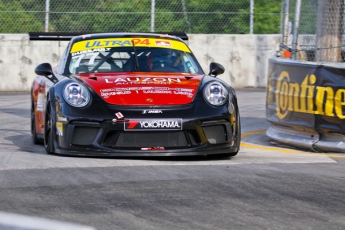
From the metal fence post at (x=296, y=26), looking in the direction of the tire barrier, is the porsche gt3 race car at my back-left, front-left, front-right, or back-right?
front-right

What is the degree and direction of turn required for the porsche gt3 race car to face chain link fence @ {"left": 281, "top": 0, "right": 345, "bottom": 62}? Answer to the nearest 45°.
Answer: approximately 135° to its left

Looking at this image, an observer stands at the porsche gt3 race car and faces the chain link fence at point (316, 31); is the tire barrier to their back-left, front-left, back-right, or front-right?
front-right

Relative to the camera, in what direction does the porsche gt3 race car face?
facing the viewer

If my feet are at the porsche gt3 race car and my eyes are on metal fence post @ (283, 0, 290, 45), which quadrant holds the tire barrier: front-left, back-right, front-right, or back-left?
front-right

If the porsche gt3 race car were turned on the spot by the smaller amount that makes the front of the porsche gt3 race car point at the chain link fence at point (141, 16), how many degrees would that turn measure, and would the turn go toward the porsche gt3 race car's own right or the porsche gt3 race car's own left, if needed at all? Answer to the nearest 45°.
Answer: approximately 180°

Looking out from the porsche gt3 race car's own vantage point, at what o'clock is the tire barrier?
The tire barrier is roughly at 8 o'clock from the porsche gt3 race car.

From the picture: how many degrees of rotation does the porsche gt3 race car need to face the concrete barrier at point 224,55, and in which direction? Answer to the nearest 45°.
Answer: approximately 180°
